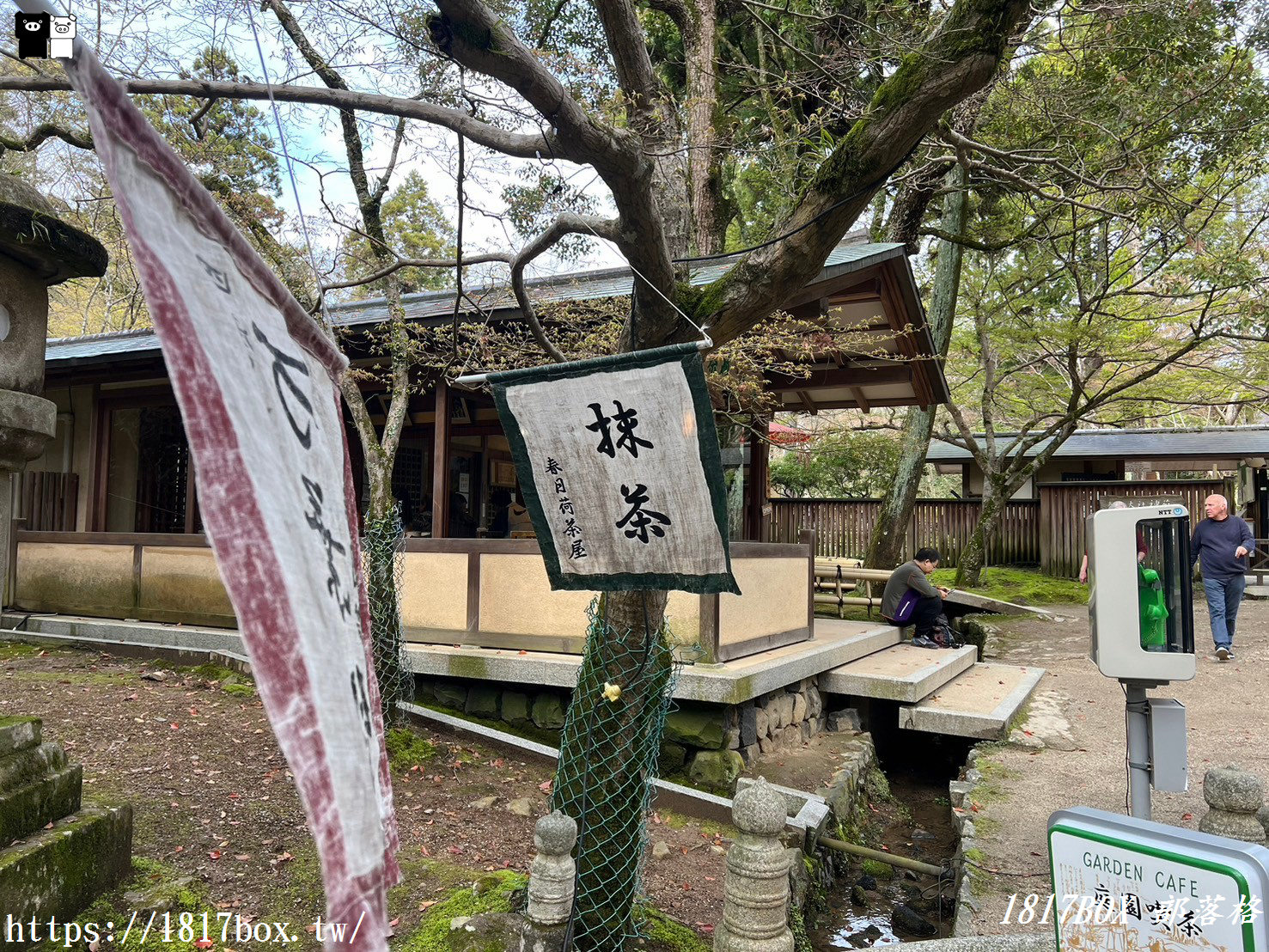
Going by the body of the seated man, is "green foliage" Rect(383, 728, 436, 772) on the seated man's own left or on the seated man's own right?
on the seated man's own right

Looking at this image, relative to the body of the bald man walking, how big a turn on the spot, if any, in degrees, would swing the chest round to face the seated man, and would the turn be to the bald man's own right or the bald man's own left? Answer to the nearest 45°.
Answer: approximately 90° to the bald man's own right

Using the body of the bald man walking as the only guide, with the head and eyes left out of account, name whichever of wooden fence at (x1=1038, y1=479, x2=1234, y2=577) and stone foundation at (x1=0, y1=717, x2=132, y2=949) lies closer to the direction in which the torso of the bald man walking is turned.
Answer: the stone foundation

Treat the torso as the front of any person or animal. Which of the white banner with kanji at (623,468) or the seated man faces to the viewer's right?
the seated man

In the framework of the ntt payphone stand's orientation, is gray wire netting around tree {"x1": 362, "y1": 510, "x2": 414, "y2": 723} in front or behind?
behind

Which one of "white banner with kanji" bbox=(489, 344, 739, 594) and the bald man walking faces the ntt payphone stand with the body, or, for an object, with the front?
the bald man walking

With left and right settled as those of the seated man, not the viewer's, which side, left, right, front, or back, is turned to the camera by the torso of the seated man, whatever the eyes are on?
right

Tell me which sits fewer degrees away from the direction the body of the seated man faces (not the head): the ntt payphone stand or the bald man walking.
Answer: the bald man walking

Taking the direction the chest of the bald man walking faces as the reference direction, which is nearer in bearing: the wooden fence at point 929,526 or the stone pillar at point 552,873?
the stone pillar

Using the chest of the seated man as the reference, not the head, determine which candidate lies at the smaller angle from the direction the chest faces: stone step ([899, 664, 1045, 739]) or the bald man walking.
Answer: the bald man walking

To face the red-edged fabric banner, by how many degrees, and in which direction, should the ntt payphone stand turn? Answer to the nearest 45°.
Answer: approximately 90° to its right
